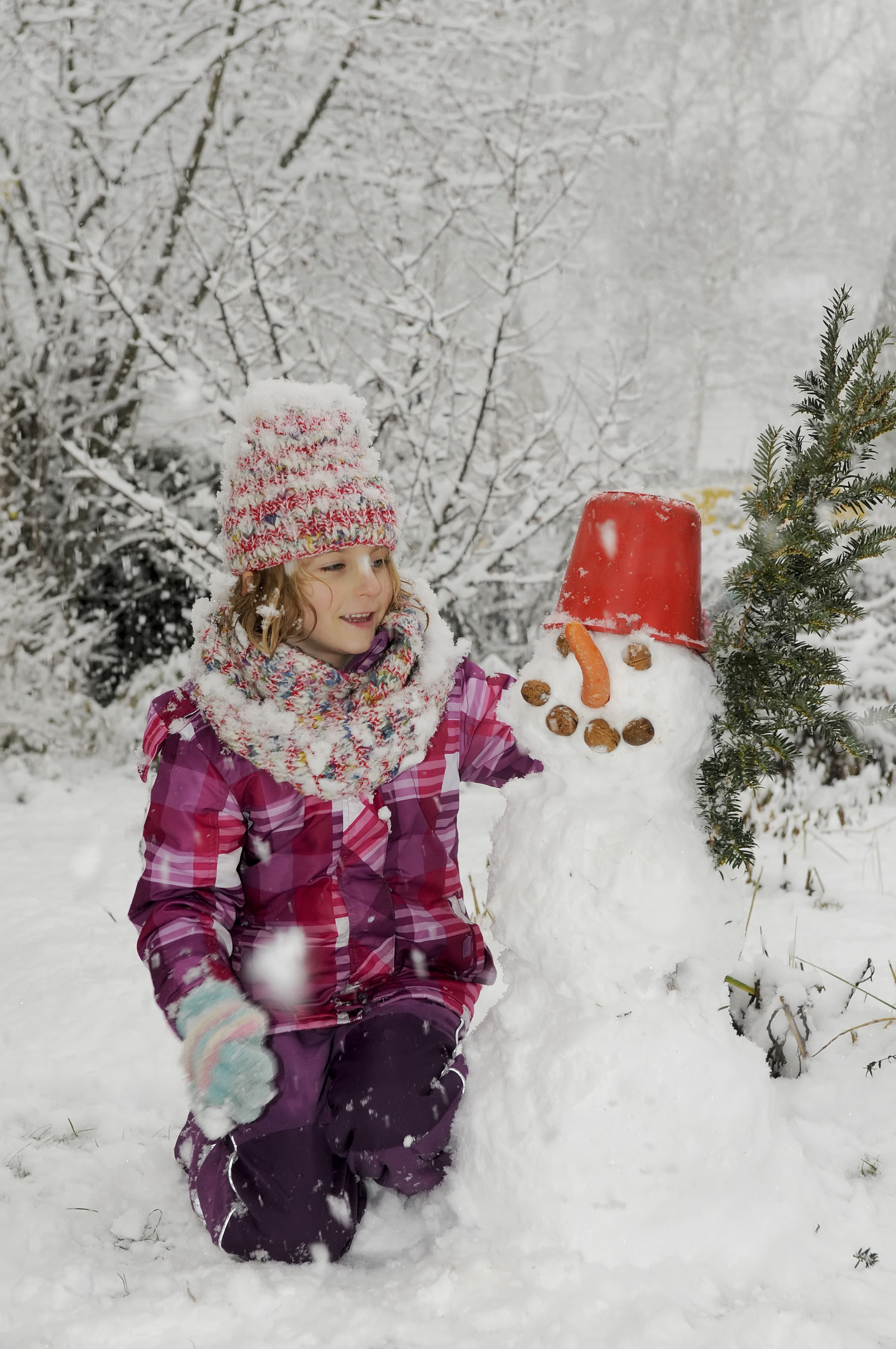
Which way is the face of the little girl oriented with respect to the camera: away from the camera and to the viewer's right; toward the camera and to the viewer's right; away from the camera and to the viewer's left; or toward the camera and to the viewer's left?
toward the camera and to the viewer's right

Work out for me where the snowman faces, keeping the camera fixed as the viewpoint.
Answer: facing the viewer
